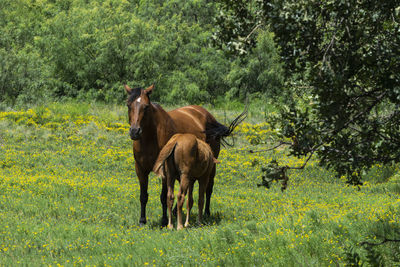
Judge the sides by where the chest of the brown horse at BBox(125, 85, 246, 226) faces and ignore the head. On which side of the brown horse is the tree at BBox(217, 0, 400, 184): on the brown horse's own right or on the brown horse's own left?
on the brown horse's own left

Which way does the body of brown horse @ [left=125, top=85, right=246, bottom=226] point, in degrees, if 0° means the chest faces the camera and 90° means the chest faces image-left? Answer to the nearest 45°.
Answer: approximately 45°

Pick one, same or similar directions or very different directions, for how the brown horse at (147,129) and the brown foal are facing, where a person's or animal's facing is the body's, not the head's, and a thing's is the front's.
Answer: very different directions

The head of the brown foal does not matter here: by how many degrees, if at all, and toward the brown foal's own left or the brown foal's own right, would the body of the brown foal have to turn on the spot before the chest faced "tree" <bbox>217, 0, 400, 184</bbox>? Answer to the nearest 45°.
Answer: approximately 135° to the brown foal's own right

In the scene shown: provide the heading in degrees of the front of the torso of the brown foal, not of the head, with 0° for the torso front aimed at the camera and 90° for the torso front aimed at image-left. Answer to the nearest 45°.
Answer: approximately 225°
